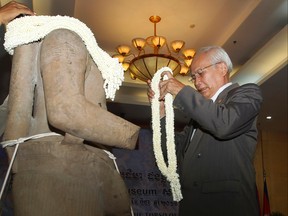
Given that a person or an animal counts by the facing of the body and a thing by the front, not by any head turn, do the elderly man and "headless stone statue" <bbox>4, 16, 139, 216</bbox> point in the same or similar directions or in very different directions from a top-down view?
very different directions

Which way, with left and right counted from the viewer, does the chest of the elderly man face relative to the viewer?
facing the viewer and to the left of the viewer

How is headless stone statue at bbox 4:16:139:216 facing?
to the viewer's right

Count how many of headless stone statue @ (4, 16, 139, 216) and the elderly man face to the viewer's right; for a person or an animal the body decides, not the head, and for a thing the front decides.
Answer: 1

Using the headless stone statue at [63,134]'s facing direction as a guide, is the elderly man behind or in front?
in front

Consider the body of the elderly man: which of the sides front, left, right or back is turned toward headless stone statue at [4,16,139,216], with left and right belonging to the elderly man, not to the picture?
front

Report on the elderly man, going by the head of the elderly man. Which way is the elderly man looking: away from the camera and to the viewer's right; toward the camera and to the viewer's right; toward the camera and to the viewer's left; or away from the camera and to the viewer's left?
toward the camera and to the viewer's left
